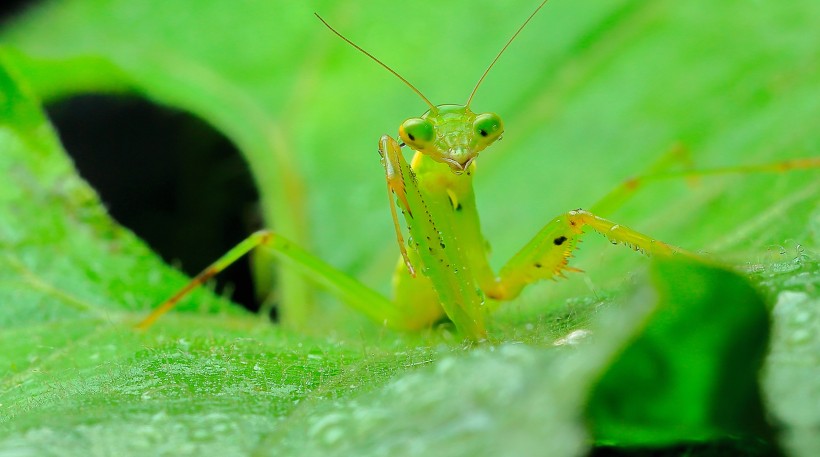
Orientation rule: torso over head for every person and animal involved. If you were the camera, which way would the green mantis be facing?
facing the viewer

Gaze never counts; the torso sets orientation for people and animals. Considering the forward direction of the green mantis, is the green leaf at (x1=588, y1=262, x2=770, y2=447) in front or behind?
in front
